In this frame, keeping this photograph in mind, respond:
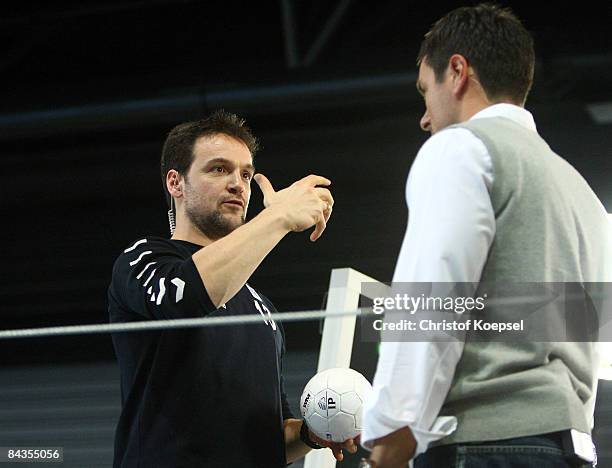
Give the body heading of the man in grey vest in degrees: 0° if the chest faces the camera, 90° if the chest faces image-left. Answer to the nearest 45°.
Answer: approximately 135°

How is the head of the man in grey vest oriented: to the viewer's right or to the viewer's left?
to the viewer's left
